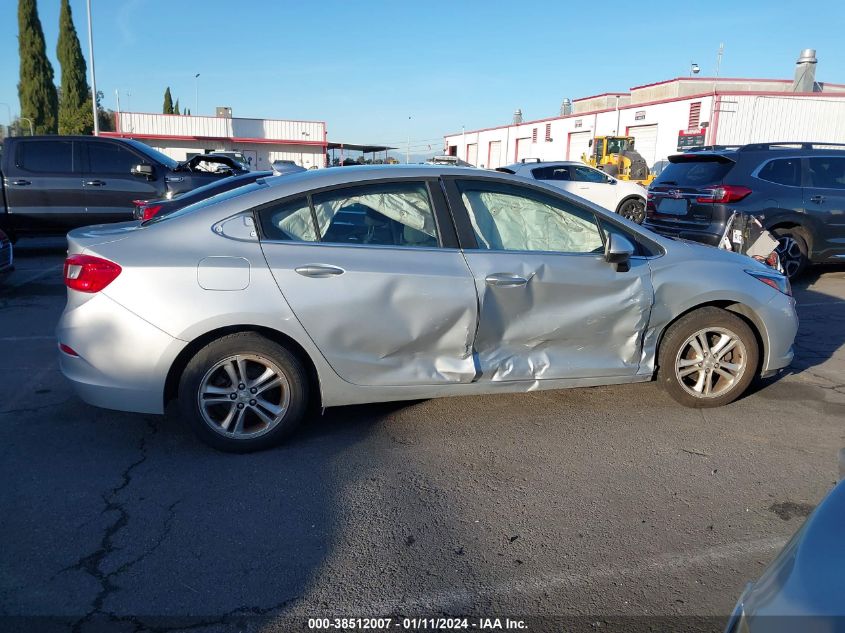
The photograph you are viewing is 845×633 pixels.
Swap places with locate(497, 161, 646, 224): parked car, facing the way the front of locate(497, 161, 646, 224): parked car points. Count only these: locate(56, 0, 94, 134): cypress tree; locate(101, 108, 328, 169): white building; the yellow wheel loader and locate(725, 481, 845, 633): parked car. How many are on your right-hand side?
1

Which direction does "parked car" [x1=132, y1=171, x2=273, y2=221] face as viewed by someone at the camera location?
facing away from the viewer and to the right of the viewer

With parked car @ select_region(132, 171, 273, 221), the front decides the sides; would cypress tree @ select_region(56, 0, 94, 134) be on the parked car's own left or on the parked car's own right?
on the parked car's own left

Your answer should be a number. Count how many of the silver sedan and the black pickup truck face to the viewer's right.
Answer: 2

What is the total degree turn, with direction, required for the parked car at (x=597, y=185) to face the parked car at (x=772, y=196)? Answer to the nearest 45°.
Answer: approximately 90° to its right

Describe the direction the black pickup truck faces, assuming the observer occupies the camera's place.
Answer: facing to the right of the viewer

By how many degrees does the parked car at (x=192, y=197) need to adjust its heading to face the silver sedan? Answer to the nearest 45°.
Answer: approximately 135° to its right

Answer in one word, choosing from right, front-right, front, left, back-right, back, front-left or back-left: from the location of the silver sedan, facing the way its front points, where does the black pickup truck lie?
back-left

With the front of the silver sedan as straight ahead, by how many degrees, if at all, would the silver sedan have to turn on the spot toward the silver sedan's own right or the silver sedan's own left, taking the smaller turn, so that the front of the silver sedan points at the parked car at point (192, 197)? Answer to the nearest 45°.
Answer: approximately 135° to the silver sedan's own left

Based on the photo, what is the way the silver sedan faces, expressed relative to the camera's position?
facing to the right of the viewer

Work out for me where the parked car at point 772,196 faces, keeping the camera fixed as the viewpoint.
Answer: facing away from the viewer and to the right of the viewer

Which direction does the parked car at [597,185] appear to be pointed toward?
to the viewer's right
